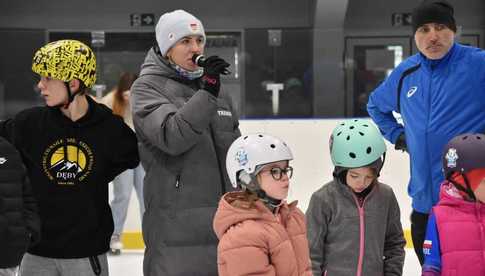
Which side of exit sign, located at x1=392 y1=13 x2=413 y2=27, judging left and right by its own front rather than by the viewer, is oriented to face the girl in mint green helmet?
front

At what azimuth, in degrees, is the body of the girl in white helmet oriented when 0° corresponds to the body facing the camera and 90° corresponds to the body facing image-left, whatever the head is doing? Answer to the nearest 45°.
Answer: approximately 315°

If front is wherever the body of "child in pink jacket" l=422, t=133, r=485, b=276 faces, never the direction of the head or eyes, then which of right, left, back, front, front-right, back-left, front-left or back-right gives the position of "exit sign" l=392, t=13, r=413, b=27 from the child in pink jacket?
back-left

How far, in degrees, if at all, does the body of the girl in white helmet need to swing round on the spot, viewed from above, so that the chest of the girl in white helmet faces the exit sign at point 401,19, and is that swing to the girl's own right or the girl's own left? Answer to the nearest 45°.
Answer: approximately 135° to the girl's own left

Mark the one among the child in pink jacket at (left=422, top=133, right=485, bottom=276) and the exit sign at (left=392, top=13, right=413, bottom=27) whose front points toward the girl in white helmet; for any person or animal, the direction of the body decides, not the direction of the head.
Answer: the exit sign

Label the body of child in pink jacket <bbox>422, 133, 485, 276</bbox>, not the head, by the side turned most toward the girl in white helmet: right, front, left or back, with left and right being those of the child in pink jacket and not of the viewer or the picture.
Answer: right

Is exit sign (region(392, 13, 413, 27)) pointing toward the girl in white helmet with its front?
yes

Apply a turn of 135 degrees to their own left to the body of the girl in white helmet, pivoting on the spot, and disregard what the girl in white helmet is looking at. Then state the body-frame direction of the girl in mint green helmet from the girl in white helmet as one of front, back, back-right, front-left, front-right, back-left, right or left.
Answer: front-right
